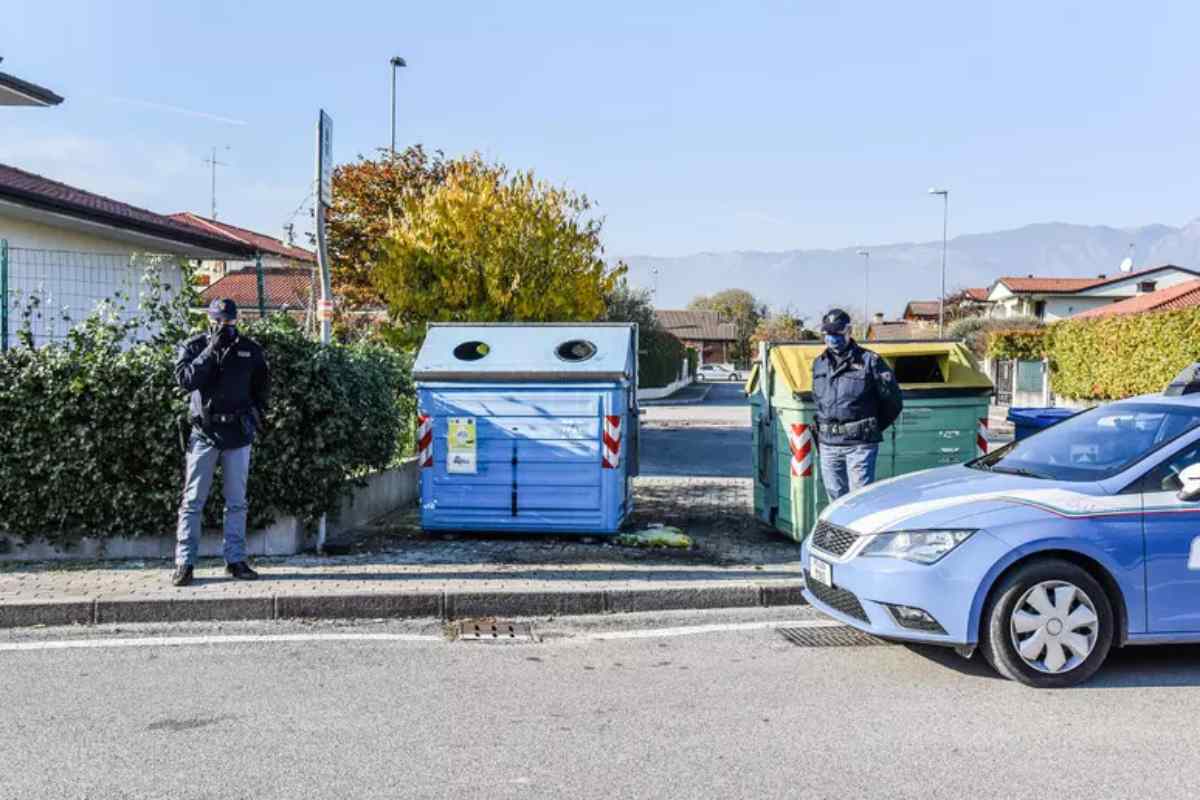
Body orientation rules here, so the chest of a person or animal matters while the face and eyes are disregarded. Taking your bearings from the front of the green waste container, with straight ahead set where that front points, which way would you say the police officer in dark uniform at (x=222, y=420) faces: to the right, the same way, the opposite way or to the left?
the same way

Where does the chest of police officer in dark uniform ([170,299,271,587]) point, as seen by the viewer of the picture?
toward the camera

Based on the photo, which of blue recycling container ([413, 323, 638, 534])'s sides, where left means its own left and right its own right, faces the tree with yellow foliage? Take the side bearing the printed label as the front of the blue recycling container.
back

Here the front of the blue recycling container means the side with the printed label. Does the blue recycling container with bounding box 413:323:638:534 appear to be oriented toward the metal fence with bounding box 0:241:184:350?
no

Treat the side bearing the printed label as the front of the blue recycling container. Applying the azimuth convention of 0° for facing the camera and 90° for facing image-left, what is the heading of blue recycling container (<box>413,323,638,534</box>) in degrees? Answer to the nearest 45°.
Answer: approximately 0°

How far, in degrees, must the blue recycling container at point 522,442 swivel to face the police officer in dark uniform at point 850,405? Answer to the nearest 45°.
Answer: approximately 45° to its left

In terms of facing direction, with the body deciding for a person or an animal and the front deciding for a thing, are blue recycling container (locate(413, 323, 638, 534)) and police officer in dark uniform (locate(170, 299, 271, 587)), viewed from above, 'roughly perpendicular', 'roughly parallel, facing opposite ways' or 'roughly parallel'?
roughly parallel

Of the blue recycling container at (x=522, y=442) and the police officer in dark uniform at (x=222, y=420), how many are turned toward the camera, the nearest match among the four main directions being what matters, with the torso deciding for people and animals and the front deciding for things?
2

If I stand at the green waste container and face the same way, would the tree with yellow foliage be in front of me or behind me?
behind

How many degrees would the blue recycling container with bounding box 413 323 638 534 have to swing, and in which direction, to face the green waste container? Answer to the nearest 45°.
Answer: approximately 90° to its left

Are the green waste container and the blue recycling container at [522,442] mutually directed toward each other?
no

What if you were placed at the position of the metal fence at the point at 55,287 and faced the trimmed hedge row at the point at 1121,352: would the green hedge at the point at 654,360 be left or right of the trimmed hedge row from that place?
left

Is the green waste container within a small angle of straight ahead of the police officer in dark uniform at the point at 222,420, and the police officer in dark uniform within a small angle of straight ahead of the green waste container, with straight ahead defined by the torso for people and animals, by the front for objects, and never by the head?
no

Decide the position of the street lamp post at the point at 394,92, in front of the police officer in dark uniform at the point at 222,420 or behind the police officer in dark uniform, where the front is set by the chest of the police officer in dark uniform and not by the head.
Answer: behind

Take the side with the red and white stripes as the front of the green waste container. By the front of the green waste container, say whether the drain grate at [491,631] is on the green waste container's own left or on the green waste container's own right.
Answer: on the green waste container's own right

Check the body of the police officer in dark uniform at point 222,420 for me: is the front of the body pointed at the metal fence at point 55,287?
no

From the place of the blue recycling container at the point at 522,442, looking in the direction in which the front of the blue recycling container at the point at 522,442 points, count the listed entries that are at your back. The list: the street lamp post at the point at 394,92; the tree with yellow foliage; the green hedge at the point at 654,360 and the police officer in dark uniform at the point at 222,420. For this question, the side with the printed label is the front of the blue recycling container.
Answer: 3

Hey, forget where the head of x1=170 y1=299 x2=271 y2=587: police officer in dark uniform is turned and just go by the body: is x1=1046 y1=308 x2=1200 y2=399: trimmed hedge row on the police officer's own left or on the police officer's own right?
on the police officer's own left
